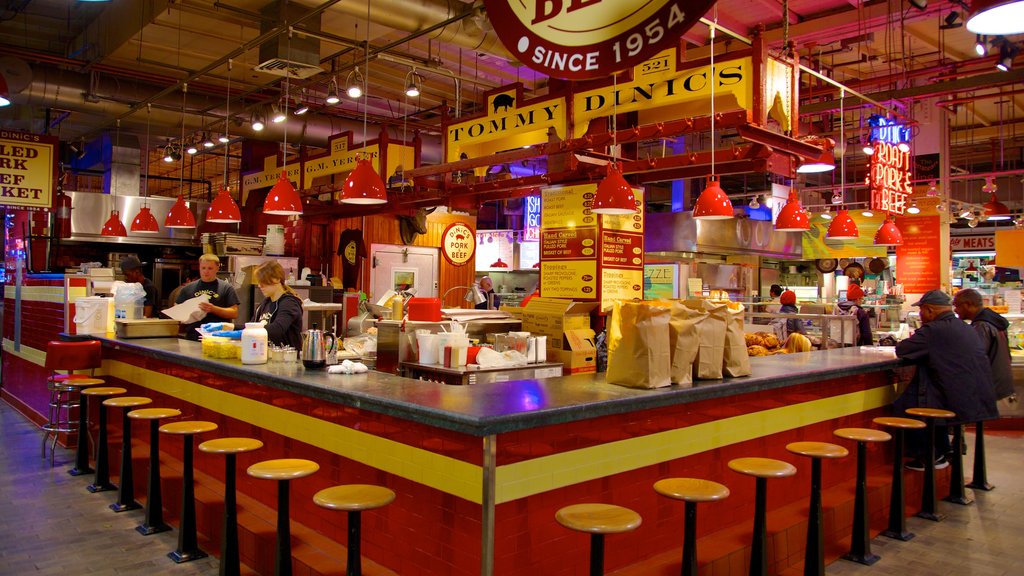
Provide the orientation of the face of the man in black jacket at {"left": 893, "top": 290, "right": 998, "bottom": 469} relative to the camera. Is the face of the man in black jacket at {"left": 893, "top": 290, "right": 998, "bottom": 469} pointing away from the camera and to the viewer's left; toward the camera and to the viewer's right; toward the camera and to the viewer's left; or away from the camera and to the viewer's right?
away from the camera and to the viewer's left

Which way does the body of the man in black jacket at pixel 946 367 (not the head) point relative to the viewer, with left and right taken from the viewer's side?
facing away from the viewer and to the left of the viewer

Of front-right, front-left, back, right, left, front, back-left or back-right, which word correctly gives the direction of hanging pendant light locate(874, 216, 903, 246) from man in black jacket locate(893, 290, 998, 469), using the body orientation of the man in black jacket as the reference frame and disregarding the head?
front-right

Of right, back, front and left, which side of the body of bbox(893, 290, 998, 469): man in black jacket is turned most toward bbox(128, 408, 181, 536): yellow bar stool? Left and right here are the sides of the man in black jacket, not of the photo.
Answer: left

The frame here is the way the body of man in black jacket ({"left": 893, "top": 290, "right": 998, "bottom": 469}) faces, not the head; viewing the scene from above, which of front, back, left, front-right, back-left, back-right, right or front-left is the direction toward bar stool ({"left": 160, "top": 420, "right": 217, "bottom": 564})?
left

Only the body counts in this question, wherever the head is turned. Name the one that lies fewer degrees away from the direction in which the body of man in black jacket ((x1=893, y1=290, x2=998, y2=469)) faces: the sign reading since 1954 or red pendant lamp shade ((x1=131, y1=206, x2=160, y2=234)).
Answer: the red pendant lamp shade

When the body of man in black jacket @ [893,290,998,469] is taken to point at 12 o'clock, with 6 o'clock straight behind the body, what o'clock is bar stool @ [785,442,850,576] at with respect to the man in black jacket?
The bar stool is roughly at 8 o'clock from the man in black jacket.

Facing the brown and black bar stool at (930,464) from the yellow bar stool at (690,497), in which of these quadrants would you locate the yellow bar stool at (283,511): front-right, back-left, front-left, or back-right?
back-left
